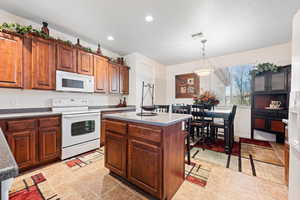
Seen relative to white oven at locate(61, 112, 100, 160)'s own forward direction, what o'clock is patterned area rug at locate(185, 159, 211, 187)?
The patterned area rug is roughly at 12 o'clock from the white oven.

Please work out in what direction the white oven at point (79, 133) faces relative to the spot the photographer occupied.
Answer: facing the viewer and to the right of the viewer

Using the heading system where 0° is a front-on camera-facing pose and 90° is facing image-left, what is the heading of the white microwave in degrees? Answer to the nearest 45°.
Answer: approximately 315°

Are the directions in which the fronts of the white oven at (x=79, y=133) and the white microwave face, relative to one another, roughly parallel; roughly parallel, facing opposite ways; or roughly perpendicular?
roughly parallel

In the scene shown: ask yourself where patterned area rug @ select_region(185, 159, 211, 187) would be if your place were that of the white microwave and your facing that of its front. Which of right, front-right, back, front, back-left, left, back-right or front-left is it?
front

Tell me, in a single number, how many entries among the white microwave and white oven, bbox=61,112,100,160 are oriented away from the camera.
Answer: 0
